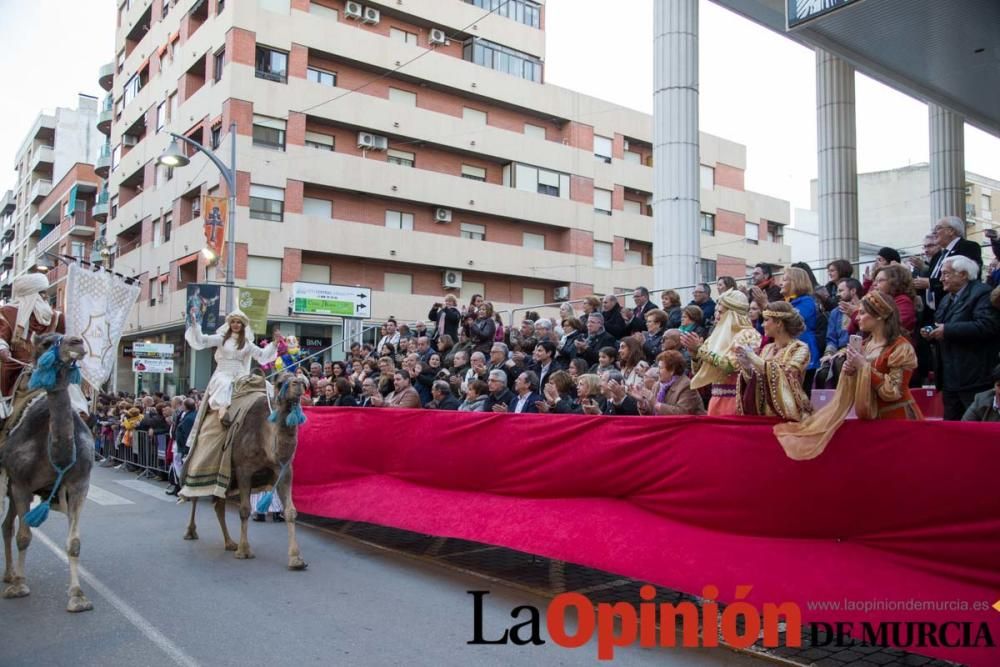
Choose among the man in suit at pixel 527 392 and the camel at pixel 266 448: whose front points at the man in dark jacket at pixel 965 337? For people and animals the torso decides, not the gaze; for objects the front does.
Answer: the camel

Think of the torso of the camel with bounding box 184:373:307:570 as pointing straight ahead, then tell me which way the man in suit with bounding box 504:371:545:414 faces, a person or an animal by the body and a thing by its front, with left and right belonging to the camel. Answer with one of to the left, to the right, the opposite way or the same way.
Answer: to the right

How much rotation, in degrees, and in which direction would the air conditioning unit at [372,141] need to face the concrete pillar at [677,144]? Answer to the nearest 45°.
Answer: approximately 45° to its left

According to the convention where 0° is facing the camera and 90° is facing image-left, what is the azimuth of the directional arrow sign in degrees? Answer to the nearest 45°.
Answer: approximately 0°

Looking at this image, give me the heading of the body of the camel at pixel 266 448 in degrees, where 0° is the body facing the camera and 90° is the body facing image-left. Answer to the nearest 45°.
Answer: approximately 315°

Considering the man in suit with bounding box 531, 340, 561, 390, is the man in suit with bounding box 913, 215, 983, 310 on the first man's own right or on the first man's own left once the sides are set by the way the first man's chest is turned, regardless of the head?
on the first man's own left

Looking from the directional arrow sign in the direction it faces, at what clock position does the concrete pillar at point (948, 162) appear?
The concrete pillar is roughly at 10 o'clock from the directional arrow sign.

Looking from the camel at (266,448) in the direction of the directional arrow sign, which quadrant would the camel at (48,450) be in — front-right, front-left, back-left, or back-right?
back-left

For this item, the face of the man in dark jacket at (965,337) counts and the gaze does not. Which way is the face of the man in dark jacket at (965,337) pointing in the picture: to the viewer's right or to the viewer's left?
to the viewer's left
